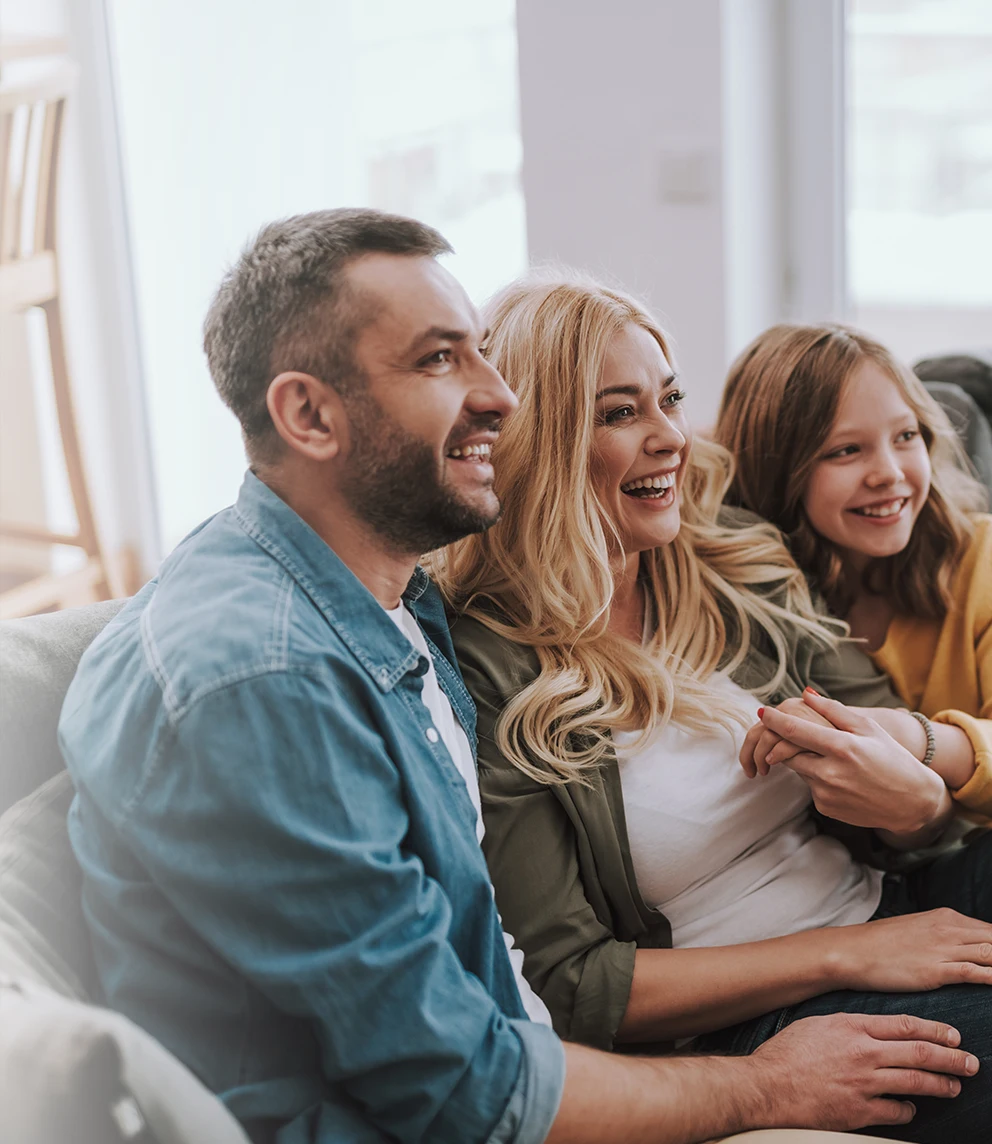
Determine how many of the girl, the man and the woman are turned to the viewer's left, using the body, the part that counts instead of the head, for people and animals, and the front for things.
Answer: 0

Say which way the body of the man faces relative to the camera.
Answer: to the viewer's right

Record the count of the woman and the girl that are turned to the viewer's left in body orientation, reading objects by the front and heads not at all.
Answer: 0

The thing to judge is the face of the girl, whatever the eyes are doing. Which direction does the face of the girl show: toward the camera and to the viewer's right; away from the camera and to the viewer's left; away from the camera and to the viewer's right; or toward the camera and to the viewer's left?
toward the camera and to the viewer's right

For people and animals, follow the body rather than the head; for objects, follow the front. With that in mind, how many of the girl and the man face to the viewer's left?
0

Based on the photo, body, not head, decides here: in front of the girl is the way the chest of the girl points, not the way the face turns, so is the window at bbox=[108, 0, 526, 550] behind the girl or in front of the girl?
behind

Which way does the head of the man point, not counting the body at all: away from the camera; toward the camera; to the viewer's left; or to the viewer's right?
to the viewer's right

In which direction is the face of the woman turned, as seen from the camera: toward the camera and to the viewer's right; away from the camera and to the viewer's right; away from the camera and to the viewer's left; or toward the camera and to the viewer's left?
toward the camera and to the viewer's right

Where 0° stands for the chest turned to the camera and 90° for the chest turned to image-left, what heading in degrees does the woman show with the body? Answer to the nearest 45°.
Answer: approximately 315°
